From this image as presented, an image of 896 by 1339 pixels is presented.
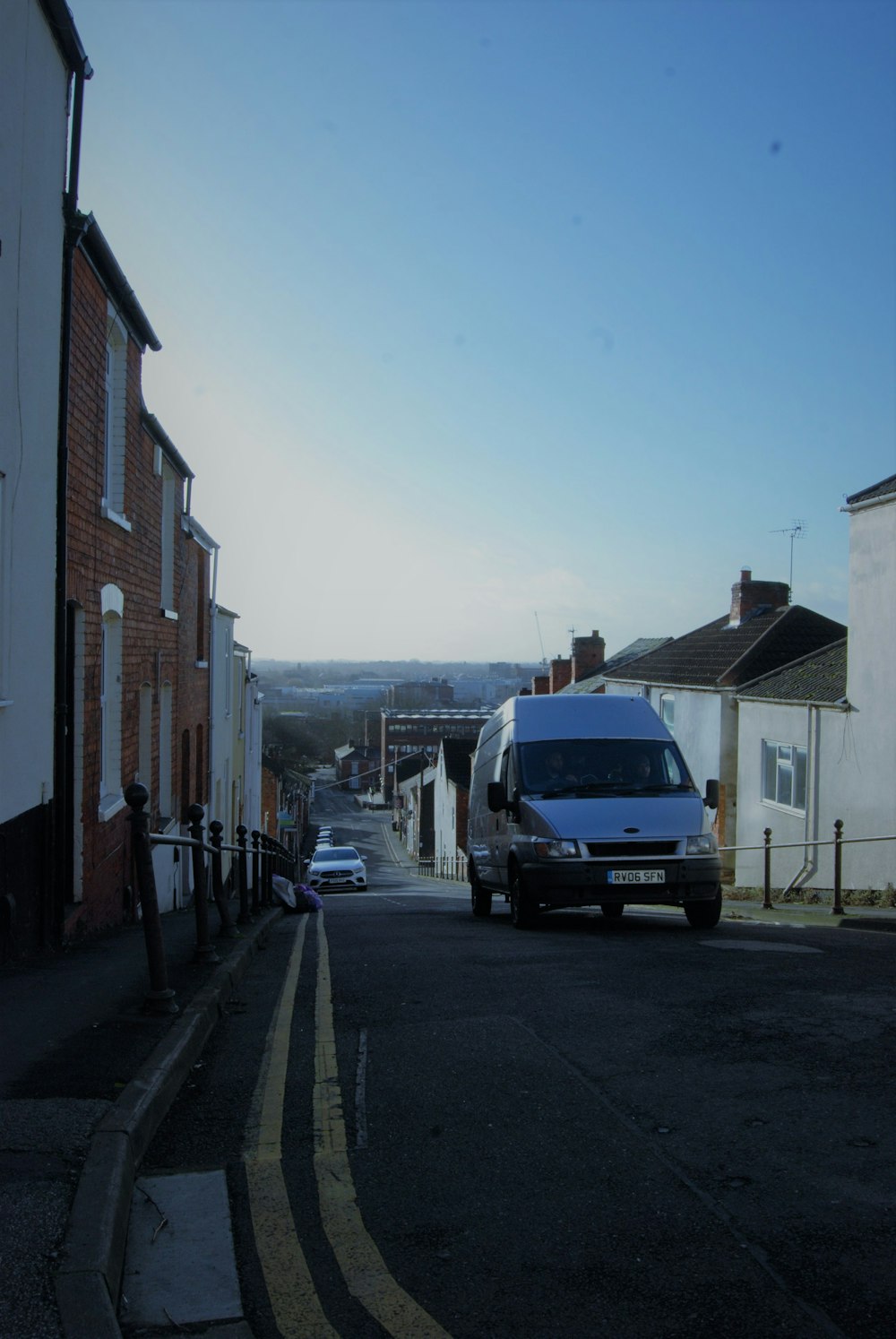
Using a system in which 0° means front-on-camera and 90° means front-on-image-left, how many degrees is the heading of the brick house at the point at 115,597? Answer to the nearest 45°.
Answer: approximately 270°

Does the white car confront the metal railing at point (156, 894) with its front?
yes

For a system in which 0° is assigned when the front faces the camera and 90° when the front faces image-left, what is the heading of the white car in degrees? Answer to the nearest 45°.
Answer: approximately 0°

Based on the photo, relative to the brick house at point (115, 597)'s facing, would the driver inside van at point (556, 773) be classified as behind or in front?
in front

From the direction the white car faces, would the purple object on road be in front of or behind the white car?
in front

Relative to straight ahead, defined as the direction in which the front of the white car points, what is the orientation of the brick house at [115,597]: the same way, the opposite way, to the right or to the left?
to the left

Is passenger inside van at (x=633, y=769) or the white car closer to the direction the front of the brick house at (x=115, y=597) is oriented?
the passenger inside van

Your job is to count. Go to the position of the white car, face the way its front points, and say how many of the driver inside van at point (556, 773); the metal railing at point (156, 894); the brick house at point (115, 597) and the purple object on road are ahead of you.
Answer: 4

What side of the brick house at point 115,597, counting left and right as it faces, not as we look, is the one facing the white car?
left

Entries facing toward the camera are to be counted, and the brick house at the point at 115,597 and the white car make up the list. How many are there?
1
